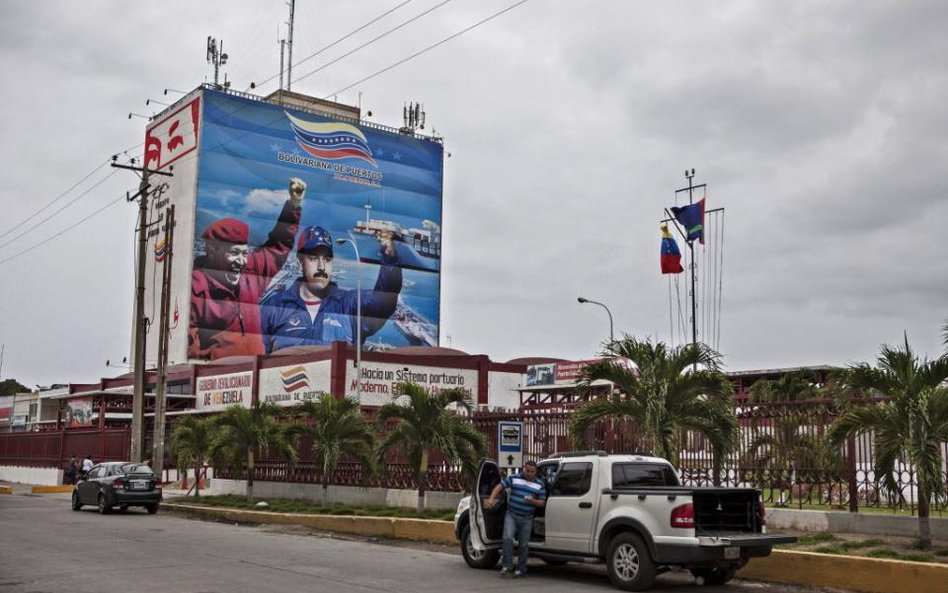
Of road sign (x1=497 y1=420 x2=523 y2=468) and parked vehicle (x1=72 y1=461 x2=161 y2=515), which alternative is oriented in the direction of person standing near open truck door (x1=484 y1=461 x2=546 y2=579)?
the road sign

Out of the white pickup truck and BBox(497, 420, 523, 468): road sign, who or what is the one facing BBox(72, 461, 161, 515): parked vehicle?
the white pickup truck

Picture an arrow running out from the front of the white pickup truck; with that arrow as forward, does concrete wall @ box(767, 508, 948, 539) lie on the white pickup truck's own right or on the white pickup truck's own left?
on the white pickup truck's own right

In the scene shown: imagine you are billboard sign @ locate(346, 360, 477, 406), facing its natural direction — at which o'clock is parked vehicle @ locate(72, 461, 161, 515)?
The parked vehicle is roughly at 2 o'clock from the billboard sign.

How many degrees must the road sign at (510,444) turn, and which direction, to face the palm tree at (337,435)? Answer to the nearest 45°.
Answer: approximately 135° to its right

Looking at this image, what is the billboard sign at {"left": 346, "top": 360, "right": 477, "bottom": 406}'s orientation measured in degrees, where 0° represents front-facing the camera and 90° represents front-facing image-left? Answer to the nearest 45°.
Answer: approximately 315°

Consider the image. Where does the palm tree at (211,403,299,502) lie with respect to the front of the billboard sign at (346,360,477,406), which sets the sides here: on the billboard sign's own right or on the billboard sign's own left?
on the billboard sign's own right

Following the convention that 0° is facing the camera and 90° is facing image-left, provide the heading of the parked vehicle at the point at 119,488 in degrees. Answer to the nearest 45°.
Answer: approximately 135°

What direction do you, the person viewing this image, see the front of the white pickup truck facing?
facing away from the viewer and to the left of the viewer

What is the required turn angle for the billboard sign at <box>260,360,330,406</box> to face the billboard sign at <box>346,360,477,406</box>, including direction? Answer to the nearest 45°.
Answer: approximately 135° to its left
